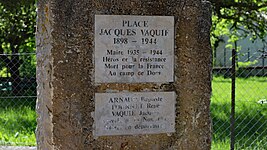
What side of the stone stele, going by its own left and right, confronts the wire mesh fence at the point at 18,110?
back

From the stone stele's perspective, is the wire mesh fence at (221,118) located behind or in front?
behind

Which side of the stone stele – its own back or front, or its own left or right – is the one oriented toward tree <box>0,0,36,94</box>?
back

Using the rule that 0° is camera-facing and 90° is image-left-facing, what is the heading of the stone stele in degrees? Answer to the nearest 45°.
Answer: approximately 0°
